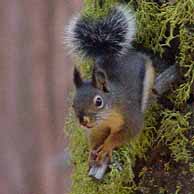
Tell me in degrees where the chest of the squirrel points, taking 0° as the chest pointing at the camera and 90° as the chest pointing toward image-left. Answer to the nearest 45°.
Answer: approximately 45°
